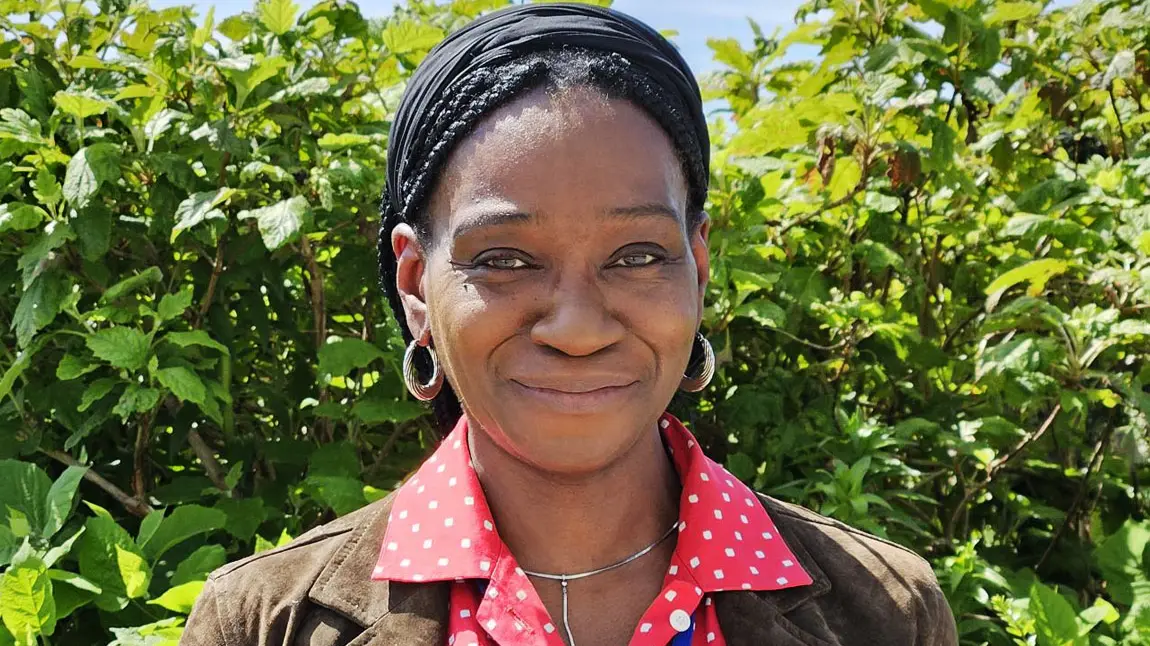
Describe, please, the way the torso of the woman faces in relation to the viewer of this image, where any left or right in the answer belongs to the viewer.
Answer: facing the viewer

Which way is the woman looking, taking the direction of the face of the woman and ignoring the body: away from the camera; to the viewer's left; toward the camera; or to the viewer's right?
toward the camera
